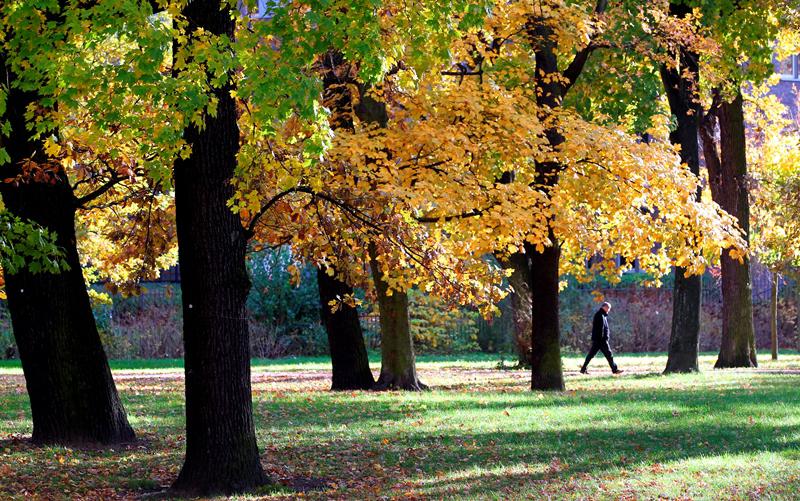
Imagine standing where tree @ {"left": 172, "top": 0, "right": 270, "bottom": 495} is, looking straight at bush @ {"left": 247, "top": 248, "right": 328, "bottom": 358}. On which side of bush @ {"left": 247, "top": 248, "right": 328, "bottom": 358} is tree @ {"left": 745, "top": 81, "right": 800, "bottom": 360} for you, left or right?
right

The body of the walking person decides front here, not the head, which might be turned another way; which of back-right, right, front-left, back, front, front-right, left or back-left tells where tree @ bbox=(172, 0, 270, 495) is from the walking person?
right

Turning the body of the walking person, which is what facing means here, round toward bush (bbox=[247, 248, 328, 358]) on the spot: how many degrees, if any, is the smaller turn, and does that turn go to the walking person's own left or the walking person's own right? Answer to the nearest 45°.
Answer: approximately 135° to the walking person's own left

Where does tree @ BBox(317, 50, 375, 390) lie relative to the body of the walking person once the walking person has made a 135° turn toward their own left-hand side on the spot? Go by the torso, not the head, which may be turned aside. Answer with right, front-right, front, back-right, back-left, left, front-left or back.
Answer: left

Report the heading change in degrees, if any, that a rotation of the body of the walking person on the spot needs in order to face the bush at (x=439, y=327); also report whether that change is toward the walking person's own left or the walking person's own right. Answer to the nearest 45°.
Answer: approximately 135° to the walking person's own left

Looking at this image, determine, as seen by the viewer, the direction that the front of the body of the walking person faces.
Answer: to the viewer's right

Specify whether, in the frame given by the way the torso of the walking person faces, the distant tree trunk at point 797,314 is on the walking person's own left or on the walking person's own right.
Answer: on the walking person's own left

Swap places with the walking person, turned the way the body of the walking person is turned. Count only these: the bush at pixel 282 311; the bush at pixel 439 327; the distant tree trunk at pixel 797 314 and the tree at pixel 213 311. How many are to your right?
1

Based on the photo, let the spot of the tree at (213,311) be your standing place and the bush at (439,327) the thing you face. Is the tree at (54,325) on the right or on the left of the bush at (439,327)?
left

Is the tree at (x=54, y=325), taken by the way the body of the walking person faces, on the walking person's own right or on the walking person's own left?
on the walking person's own right
